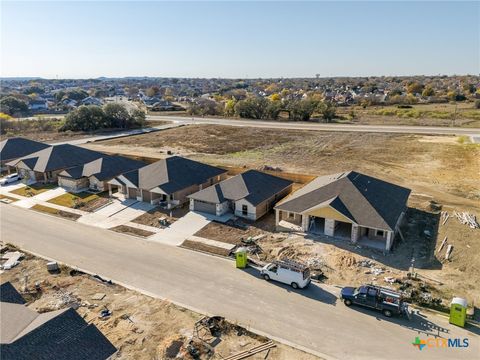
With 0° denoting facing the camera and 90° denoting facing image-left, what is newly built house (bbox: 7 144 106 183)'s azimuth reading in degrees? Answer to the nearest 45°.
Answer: approximately 45°

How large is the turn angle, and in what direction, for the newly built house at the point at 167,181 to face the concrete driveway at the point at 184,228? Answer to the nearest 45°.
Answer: approximately 45° to its left

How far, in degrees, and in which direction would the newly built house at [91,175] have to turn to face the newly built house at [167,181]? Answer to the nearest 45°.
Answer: approximately 90° to its left

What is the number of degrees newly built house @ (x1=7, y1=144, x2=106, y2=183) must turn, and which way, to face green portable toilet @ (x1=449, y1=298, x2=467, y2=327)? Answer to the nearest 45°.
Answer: approximately 90° to its left

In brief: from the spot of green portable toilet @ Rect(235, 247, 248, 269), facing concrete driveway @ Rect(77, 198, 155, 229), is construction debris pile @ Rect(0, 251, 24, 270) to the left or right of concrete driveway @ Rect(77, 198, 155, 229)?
left

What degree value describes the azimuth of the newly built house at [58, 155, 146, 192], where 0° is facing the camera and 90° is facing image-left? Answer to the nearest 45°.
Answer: approximately 45°

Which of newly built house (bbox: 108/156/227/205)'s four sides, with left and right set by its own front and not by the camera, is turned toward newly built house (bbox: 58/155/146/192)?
right

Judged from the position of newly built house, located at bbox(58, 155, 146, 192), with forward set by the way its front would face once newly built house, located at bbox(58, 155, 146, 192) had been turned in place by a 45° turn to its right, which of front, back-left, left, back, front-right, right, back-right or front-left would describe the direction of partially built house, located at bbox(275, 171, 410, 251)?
back-left

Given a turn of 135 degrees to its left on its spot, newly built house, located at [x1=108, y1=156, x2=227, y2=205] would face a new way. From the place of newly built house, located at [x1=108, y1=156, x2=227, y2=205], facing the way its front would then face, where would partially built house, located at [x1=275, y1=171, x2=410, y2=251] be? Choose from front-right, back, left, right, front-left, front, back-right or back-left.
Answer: front-right

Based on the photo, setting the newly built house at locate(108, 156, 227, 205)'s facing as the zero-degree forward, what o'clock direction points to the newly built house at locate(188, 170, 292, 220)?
the newly built house at locate(188, 170, 292, 220) is roughly at 9 o'clock from the newly built house at locate(108, 156, 227, 205).

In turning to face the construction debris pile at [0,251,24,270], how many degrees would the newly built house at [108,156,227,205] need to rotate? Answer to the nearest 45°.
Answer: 0° — it already faces it

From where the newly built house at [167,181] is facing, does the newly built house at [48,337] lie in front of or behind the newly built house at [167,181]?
in front

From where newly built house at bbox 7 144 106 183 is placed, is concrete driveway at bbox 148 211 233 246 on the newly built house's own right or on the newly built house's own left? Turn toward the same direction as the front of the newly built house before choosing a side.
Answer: on the newly built house's own left

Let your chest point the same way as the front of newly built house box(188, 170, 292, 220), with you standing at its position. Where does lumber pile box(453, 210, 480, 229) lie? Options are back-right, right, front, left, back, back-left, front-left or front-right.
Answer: back-left

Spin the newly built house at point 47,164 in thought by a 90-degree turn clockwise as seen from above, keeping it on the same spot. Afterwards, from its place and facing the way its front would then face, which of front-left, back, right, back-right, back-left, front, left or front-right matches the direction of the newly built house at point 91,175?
back
